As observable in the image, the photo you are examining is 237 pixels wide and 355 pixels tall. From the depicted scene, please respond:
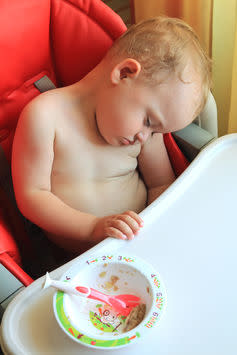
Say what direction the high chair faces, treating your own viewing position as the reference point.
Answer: facing the viewer and to the right of the viewer
